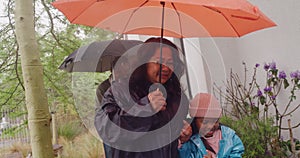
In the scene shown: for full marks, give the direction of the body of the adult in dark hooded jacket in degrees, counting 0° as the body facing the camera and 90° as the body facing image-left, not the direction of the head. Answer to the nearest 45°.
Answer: approximately 315°

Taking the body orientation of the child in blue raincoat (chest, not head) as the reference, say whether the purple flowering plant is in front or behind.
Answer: behind

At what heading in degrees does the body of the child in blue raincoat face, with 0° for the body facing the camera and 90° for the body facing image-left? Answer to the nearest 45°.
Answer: approximately 0°

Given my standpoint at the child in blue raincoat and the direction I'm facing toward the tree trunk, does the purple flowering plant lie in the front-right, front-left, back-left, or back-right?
back-right

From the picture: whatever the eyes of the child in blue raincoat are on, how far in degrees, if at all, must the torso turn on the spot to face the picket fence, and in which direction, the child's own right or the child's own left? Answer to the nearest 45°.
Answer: approximately 135° to the child's own right

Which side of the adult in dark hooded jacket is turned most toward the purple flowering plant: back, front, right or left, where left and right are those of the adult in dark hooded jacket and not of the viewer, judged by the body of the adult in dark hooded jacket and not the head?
left

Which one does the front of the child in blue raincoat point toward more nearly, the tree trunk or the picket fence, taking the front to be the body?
the tree trunk
